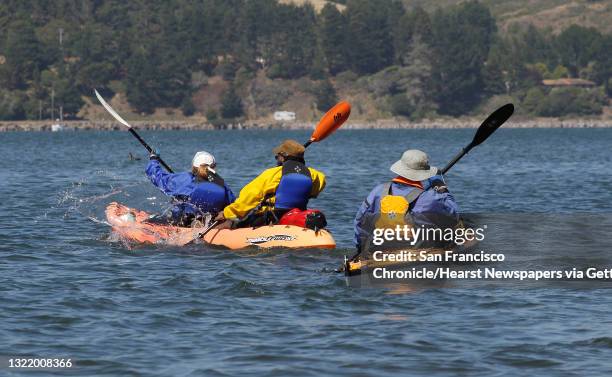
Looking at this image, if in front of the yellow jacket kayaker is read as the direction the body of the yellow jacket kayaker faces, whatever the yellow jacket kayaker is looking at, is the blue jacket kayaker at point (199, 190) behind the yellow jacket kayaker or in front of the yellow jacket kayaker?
in front

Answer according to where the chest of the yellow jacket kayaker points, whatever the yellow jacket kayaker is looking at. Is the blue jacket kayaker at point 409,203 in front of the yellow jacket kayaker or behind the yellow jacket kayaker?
behind

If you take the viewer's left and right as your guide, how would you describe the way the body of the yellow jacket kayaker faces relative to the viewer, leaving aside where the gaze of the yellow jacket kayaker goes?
facing away from the viewer and to the left of the viewer
